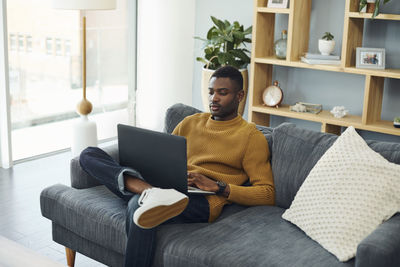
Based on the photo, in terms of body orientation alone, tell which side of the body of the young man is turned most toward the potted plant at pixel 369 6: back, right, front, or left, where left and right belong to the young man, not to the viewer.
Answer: back

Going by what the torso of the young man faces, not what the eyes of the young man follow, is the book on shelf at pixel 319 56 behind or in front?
behind

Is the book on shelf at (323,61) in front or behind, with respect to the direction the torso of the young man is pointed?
behind

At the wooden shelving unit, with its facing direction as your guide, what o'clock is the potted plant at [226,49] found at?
The potted plant is roughly at 2 o'clock from the wooden shelving unit.

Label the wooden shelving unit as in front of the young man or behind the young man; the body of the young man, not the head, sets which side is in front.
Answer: behind

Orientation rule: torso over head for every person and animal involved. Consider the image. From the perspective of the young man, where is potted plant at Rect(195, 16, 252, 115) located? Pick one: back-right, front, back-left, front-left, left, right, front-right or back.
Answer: back-right

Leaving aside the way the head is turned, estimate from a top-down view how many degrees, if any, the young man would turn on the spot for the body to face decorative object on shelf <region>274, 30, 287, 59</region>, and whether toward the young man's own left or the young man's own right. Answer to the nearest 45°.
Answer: approximately 135° to the young man's own right

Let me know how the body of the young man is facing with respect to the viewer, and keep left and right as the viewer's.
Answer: facing the viewer and to the left of the viewer

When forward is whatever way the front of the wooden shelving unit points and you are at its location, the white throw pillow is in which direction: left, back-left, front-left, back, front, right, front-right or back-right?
front-left

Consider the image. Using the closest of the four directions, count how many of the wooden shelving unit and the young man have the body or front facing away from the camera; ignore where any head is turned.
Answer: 0
